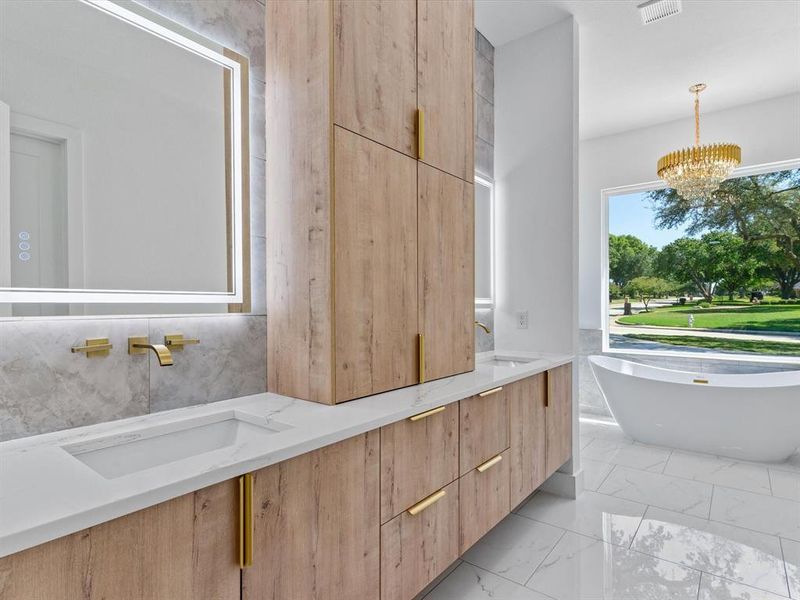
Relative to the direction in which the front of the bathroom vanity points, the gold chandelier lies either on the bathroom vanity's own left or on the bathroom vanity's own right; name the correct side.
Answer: on the bathroom vanity's own left

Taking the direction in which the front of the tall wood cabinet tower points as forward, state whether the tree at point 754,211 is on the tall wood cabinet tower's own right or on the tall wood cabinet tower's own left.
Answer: on the tall wood cabinet tower's own left

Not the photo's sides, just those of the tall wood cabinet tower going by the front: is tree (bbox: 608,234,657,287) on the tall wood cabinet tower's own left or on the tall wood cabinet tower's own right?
on the tall wood cabinet tower's own left

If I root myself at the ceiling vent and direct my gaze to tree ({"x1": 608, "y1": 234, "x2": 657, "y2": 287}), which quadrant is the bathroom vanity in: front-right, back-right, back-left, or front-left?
back-left

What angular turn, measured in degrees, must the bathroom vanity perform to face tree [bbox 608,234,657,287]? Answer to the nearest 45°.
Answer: approximately 90° to its left

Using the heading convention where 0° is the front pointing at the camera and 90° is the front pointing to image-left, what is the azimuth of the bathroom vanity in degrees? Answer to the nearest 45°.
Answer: approximately 315°

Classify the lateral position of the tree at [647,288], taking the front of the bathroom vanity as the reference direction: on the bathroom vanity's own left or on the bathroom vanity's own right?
on the bathroom vanity's own left

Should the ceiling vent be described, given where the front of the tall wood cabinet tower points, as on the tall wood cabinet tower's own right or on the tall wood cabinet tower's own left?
on the tall wood cabinet tower's own left

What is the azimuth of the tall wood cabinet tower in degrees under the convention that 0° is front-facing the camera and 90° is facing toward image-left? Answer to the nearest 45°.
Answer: approximately 315°
